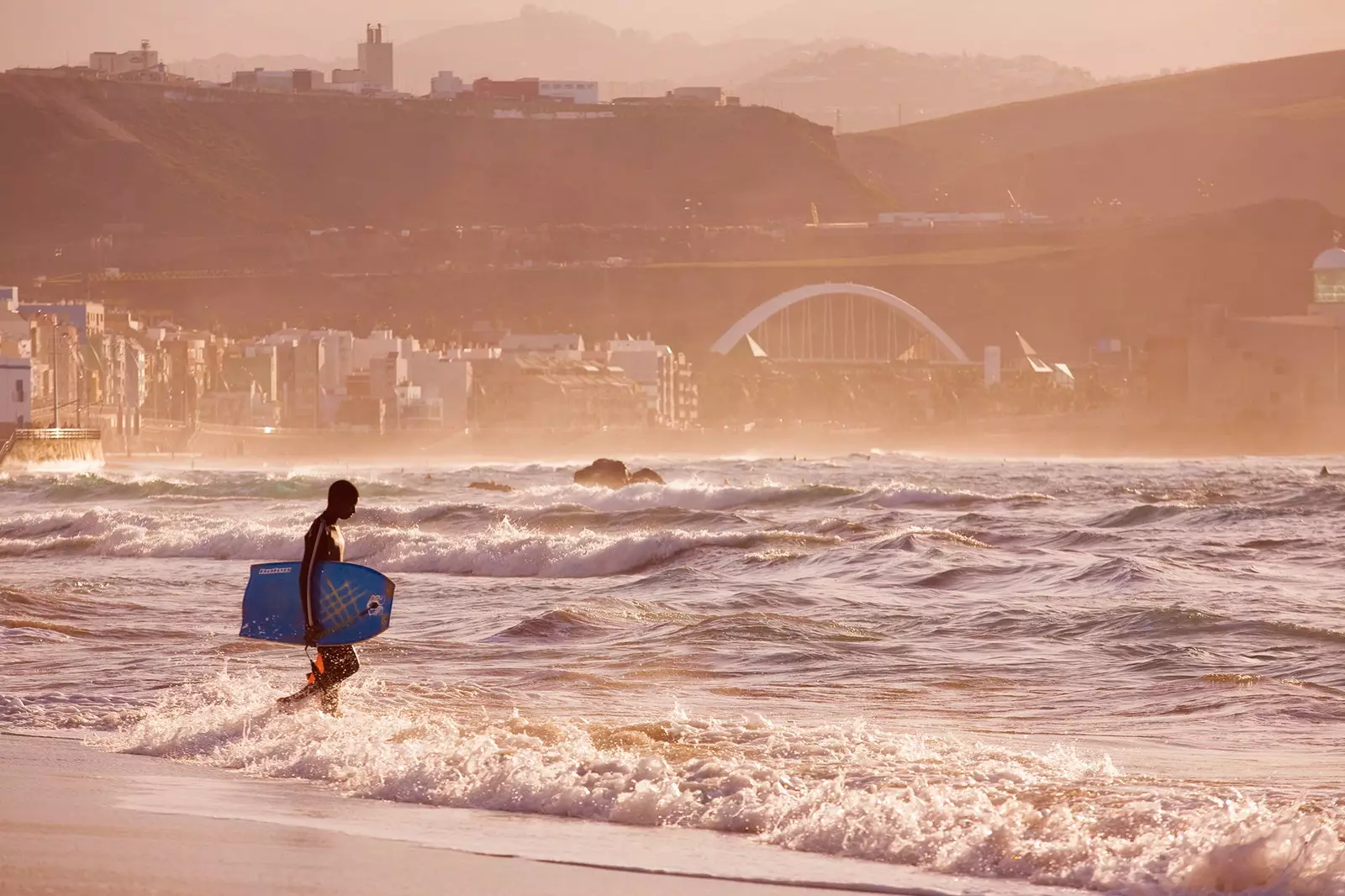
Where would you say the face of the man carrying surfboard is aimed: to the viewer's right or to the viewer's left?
to the viewer's right

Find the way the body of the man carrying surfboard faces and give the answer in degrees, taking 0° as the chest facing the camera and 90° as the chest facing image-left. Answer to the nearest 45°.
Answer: approximately 270°
